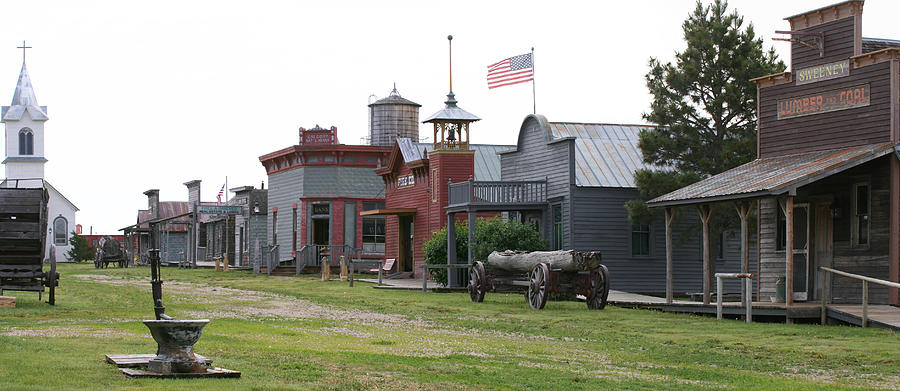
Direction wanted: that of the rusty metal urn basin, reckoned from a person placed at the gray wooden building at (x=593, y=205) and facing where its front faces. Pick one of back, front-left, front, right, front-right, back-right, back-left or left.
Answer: front-left

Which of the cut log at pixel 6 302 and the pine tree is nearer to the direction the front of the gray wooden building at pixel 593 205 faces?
the cut log

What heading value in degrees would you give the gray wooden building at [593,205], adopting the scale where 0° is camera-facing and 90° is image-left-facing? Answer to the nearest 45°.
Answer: approximately 45°

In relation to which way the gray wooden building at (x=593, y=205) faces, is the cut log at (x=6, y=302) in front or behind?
in front

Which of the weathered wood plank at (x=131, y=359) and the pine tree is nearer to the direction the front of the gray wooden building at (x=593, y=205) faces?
the weathered wood plank

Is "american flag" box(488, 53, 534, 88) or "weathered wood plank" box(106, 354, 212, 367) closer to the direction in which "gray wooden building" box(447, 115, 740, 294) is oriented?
the weathered wood plank

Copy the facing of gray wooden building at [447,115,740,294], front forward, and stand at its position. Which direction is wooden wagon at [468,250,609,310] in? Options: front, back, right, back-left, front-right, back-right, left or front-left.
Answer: front-left

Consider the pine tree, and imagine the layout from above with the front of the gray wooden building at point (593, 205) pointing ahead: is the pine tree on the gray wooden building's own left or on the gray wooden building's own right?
on the gray wooden building's own left

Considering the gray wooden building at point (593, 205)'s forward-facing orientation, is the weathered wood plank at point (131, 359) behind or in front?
in front

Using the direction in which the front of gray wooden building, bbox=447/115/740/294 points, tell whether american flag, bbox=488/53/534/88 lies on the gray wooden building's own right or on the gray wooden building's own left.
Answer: on the gray wooden building's own right
